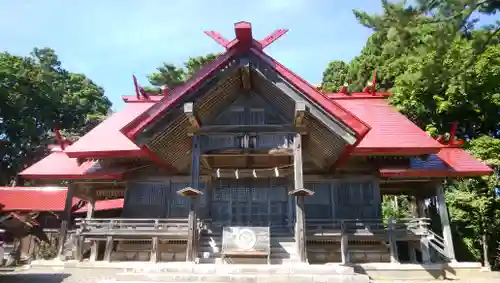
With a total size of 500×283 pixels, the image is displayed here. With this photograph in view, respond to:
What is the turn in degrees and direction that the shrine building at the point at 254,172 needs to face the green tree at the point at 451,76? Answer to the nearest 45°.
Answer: approximately 90° to its left

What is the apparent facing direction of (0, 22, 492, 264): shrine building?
toward the camera

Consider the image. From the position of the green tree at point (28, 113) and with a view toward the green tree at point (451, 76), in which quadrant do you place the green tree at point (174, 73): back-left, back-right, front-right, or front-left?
front-left

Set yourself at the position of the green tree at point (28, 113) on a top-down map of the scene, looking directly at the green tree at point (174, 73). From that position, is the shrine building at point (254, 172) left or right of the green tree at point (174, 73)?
right

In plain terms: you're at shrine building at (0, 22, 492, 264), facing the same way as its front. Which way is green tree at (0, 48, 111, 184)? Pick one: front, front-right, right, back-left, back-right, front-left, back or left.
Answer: back-right

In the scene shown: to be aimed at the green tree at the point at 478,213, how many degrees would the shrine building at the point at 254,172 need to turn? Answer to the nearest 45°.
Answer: approximately 90° to its left

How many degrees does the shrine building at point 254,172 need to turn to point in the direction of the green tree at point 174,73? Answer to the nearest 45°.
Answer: approximately 180°
